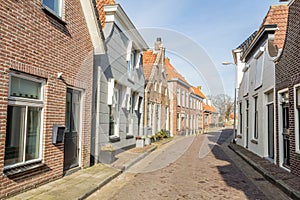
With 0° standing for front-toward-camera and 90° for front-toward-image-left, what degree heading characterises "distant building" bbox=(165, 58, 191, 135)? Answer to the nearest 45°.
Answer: approximately 315°

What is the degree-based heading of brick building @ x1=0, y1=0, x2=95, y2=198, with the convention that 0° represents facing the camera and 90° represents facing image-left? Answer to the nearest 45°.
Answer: approximately 315°

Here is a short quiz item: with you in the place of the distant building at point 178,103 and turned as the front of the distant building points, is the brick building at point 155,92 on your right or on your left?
on your right

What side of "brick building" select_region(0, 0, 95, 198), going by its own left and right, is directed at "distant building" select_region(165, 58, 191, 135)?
left

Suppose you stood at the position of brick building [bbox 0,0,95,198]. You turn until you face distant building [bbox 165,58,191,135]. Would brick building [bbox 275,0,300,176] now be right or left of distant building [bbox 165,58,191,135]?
right

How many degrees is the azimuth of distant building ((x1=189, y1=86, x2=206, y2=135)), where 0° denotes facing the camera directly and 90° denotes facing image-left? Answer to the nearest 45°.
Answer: approximately 315°

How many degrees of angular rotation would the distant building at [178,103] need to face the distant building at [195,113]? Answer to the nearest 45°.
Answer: approximately 135° to its left
